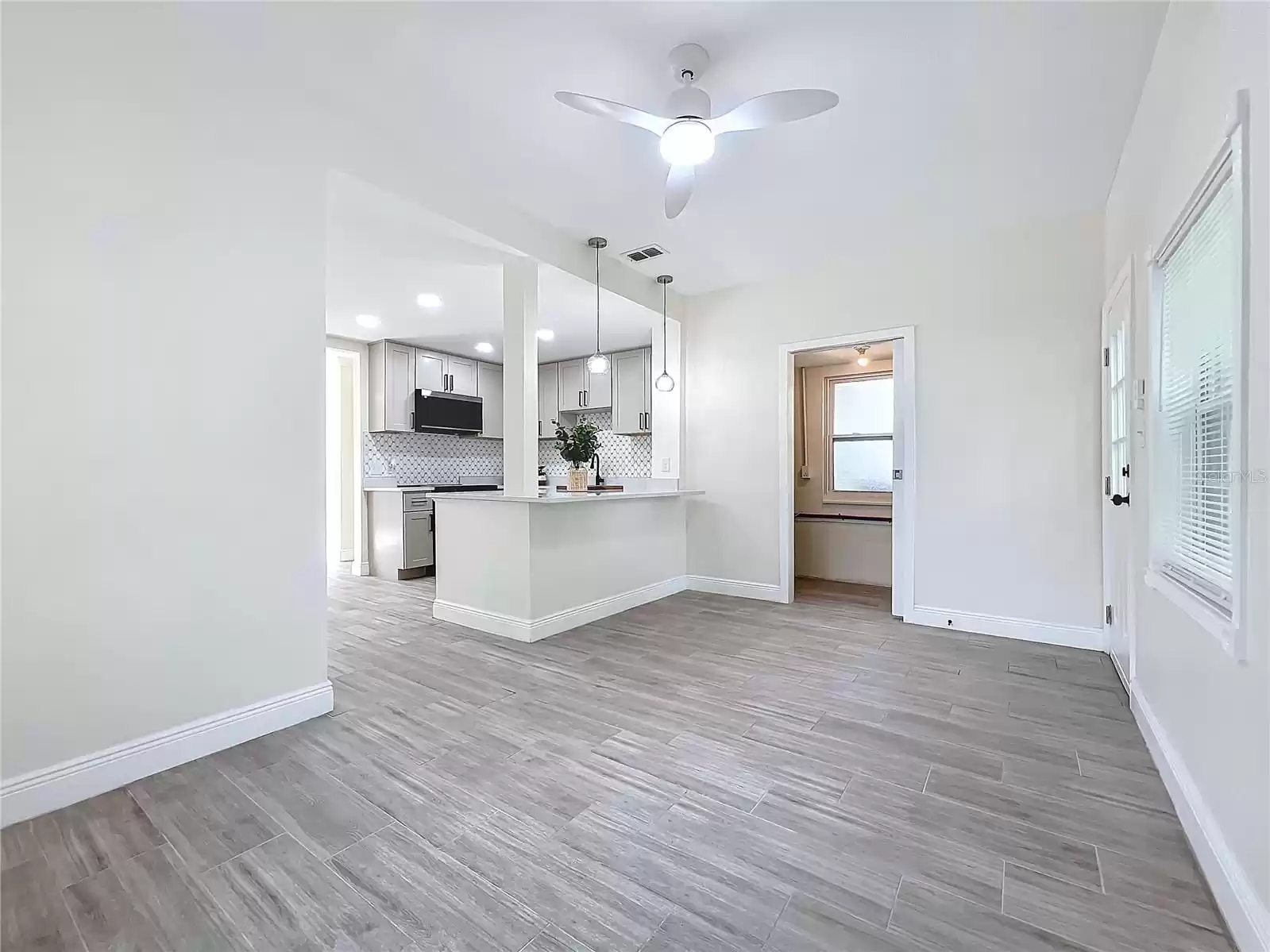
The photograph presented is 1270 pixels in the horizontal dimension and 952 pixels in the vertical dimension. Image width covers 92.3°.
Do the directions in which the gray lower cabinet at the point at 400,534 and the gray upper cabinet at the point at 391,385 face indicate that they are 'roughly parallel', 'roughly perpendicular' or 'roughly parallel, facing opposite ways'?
roughly parallel

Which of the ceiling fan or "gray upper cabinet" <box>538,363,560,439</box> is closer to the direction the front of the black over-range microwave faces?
the ceiling fan

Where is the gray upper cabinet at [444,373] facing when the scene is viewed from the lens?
facing the viewer and to the right of the viewer

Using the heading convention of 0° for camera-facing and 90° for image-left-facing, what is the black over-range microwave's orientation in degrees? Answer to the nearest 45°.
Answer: approximately 315°

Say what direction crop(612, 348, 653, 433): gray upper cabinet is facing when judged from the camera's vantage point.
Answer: facing the viewer and to the left of the viewer

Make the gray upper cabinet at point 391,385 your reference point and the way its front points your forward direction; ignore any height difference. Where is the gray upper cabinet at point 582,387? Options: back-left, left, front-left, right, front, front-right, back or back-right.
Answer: front-left

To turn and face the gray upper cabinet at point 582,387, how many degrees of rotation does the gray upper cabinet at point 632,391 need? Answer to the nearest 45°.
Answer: approximately 90° to its right

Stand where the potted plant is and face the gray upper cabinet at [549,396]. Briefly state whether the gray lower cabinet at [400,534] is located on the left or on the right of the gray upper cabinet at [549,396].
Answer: left

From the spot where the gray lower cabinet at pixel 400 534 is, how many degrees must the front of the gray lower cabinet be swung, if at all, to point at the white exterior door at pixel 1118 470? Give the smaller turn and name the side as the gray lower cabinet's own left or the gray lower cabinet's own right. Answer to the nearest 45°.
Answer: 0° — it already faces it

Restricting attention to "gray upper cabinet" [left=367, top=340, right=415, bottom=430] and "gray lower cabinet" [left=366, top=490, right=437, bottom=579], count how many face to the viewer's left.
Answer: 0

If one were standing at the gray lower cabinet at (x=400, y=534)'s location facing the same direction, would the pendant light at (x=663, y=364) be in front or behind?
in front

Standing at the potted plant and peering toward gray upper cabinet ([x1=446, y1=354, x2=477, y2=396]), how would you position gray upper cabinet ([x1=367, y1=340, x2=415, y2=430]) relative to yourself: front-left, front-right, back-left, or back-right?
front-left
